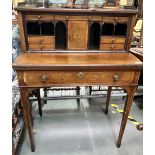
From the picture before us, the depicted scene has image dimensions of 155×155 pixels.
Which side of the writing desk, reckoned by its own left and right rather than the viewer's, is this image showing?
front
